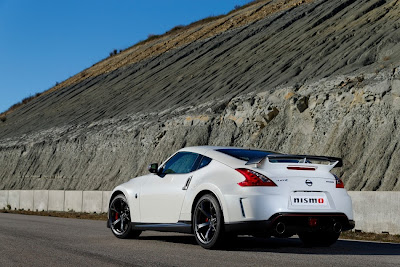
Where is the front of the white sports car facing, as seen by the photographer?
facing away from the viewer and to the left of the viewer
